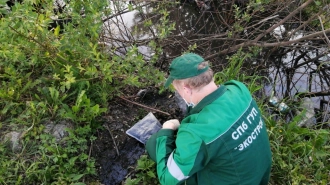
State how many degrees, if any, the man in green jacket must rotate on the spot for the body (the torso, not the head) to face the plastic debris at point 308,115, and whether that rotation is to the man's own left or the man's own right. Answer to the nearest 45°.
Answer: approximately 90° to the man's own right

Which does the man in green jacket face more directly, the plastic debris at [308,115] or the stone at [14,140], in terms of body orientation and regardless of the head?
the stone

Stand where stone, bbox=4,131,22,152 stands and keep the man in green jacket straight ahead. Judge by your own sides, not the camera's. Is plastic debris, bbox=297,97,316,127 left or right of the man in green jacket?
left

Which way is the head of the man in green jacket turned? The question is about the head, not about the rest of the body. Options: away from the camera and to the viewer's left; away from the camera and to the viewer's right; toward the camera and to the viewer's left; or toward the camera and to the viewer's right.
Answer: away from the camera and to the viewer's left

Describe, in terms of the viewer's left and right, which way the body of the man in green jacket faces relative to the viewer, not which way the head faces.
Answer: facing away from the viewer and to the left of the viewer

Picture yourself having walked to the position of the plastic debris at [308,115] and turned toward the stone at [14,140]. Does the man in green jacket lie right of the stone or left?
left
